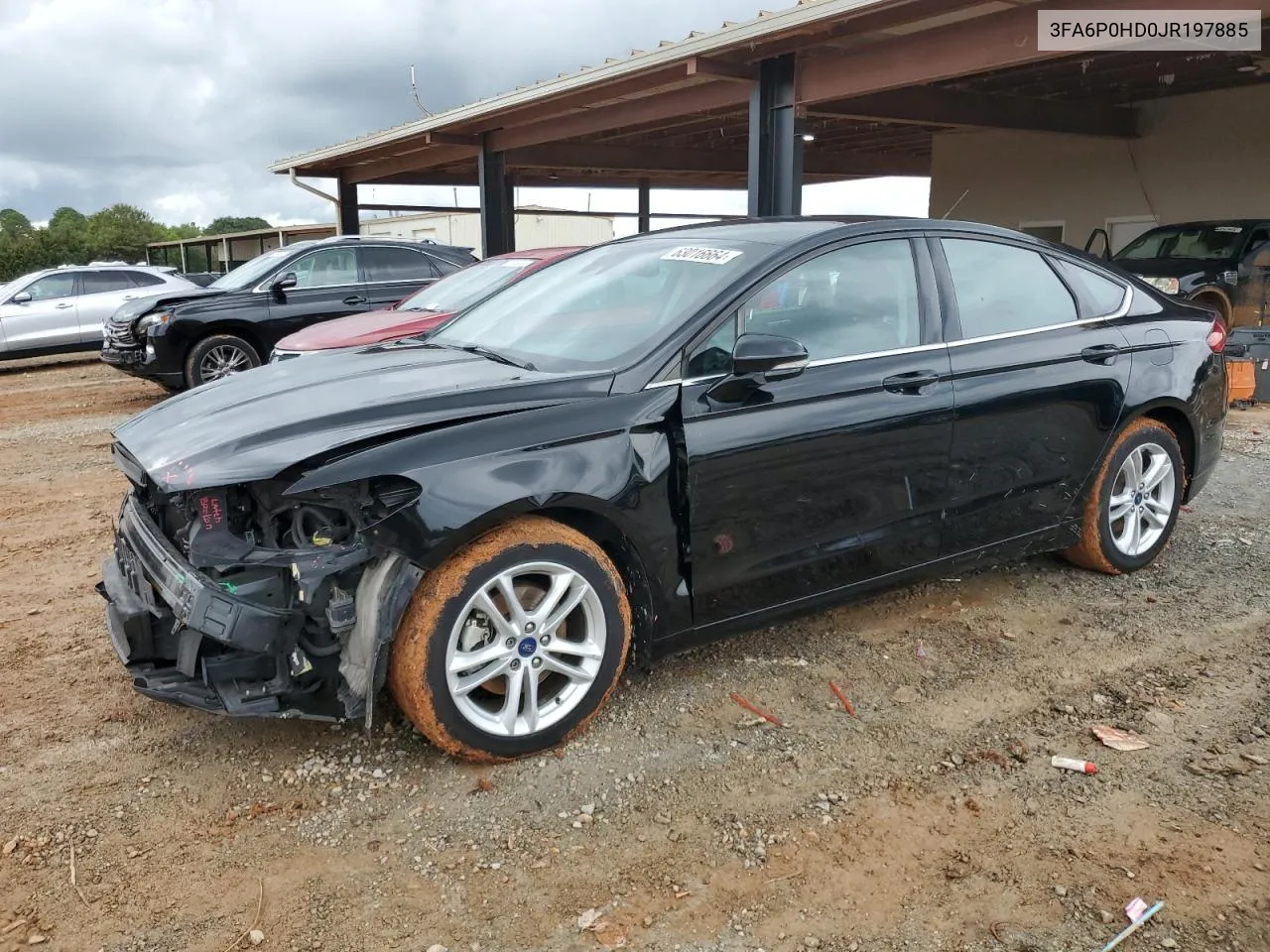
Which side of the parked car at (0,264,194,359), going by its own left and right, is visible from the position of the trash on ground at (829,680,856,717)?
left

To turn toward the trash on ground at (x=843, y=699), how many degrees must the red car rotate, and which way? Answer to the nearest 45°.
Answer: approximately 45° to its left

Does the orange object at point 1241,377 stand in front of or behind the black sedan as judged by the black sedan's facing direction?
behind

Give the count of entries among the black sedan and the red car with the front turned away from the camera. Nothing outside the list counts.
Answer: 0

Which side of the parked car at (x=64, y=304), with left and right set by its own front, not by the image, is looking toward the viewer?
left

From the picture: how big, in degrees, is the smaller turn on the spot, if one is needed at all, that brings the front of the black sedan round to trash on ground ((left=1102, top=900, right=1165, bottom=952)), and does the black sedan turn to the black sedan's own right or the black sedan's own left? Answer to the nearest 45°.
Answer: approximately 90° to the black sedan's own left

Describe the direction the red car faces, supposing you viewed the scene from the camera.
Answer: facing the viewer and to the left of the viewer

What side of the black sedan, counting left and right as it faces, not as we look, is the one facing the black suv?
right

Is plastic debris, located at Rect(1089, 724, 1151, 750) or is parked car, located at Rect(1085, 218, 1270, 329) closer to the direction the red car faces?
the plastic debris
